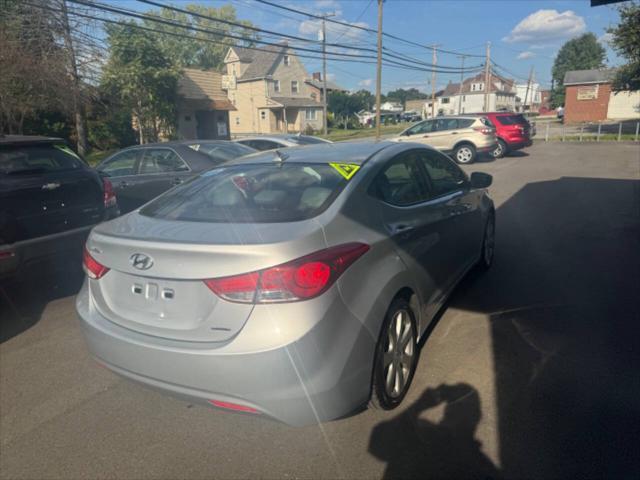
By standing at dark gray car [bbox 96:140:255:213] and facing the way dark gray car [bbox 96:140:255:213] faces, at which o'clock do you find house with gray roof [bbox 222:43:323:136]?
The house with gray roof is roughly at 2 o'clock from the dark gray car.

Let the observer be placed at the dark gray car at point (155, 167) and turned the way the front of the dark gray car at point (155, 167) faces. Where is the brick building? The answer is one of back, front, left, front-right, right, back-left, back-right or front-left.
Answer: right

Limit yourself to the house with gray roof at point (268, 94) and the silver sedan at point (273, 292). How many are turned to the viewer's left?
0

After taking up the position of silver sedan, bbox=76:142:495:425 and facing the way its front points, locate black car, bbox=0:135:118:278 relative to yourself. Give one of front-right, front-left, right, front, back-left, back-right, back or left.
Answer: left

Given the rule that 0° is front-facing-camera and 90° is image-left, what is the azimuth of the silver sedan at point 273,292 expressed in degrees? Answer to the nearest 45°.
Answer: approximately 225°

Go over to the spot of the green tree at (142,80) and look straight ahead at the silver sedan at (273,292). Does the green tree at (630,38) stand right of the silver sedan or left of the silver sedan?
left

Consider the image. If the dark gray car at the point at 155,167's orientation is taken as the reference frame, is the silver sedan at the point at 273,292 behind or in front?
behind

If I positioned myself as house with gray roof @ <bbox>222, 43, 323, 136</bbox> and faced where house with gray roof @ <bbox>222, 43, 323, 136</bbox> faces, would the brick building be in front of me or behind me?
in front

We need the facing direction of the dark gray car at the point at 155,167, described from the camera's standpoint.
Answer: facing away from the viewer and to the left of the viewer

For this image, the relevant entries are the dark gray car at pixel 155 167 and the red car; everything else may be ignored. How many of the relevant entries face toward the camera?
0

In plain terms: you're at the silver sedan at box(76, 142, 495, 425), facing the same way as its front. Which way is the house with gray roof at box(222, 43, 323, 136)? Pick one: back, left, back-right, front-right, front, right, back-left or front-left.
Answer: front-left

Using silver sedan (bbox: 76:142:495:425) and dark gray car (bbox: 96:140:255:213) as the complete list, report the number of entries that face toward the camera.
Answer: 0

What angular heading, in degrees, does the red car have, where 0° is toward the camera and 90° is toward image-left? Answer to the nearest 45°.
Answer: approximately 135°

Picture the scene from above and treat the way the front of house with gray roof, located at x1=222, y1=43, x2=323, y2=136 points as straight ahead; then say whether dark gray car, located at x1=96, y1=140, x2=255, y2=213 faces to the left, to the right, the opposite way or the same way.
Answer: the opposite way
